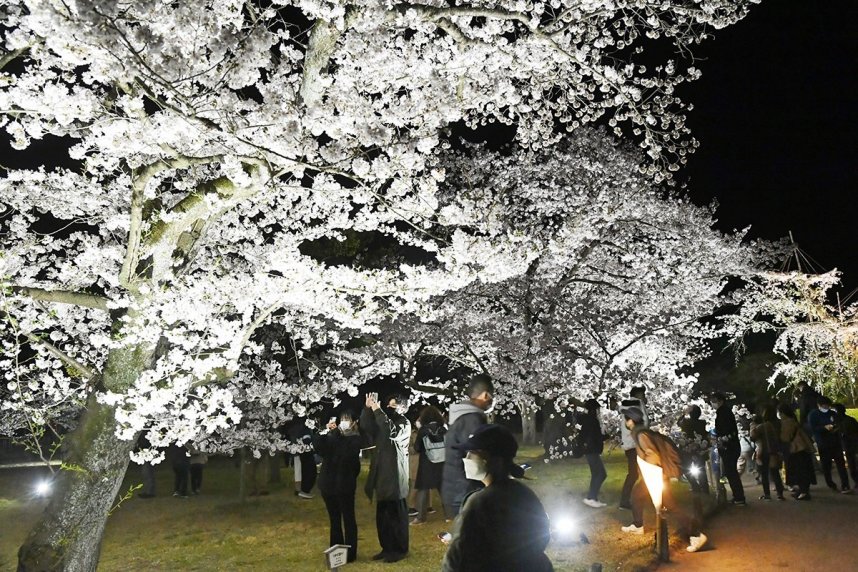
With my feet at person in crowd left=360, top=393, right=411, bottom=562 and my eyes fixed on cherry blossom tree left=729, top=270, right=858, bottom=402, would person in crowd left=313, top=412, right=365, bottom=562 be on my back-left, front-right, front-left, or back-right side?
back-left
